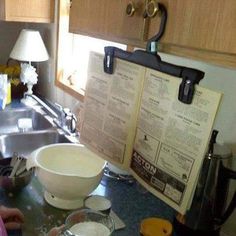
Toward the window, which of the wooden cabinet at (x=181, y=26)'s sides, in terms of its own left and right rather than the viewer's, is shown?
right

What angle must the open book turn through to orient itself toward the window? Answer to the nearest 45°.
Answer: approximately 90° to its right

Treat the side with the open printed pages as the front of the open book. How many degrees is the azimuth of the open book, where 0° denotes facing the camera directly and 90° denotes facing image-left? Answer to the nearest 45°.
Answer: approximately 45°

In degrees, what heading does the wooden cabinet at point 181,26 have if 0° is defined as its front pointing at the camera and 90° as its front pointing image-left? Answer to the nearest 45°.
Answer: approximately 45°
